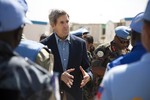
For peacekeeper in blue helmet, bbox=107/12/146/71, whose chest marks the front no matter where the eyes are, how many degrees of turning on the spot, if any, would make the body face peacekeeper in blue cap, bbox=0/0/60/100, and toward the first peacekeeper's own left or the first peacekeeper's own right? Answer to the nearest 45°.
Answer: approximately 90° to the first peacekeeper's own left

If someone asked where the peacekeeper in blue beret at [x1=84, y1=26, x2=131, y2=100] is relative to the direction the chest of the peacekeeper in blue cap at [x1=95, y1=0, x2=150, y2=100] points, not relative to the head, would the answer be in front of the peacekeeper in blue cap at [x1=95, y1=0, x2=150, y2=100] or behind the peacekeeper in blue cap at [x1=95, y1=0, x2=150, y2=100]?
in front

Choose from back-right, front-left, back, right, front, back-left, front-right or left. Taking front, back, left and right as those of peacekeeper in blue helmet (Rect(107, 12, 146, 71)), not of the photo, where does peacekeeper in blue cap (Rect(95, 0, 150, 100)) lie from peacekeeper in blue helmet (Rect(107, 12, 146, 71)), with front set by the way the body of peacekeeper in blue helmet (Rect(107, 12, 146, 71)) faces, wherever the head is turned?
back-left

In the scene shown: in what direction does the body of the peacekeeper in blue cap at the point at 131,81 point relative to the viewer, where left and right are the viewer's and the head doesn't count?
facing away from the viewer and to the left of the viewer

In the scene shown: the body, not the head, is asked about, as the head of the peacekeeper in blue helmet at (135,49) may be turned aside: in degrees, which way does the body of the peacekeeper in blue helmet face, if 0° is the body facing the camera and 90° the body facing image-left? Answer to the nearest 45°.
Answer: approximately 135°

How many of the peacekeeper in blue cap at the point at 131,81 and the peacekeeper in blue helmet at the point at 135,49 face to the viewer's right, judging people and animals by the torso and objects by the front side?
0

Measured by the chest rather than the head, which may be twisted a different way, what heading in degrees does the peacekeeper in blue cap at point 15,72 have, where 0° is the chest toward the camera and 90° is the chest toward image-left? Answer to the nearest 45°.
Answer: approximately 225°

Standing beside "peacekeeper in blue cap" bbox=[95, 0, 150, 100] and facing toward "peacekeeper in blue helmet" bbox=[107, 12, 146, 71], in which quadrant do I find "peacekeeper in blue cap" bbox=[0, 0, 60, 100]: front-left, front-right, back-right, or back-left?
back-left

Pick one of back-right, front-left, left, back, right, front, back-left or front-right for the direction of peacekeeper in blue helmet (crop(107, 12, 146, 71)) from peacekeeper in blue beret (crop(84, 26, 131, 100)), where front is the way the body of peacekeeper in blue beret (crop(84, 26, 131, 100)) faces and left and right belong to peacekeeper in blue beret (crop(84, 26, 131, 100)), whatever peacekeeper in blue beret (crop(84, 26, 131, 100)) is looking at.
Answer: front-right
